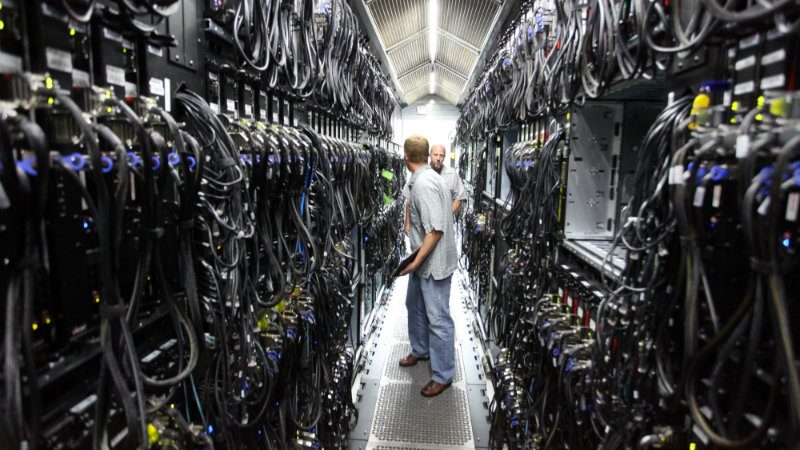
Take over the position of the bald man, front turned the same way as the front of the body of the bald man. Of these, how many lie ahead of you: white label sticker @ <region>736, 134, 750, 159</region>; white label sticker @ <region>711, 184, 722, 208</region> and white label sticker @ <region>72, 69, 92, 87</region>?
3

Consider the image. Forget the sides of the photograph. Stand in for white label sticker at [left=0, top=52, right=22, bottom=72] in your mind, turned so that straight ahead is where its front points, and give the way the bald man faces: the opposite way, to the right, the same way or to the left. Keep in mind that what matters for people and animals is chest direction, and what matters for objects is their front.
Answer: to the right

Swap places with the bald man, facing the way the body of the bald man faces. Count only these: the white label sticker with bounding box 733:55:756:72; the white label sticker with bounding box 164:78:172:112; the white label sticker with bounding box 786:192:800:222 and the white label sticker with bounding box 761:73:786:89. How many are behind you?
0

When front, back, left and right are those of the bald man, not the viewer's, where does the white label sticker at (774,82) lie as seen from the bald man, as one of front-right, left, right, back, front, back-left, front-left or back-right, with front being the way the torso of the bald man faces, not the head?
front

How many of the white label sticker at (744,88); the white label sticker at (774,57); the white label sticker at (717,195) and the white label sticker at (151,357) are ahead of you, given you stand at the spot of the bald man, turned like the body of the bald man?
4

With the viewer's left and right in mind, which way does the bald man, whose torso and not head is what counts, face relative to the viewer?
facing the viewer

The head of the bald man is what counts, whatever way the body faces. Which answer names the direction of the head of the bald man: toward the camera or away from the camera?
toward the camera

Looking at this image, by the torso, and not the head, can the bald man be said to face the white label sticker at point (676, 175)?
yes

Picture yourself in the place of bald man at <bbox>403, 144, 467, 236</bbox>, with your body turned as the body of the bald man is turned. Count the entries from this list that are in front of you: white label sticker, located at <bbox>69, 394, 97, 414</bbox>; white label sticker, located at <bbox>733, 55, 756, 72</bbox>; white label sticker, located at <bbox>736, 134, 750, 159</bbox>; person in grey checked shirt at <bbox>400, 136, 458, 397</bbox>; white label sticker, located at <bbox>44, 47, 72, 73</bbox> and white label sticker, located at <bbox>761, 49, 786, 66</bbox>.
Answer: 6

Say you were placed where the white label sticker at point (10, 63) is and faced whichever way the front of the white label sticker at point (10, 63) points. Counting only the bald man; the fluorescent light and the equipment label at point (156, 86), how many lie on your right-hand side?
0

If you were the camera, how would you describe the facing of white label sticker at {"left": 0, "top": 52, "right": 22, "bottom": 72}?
facing the viewer and to the right of the viewer

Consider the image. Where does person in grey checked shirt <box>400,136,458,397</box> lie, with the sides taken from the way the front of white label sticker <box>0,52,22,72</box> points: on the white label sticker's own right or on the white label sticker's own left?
on the white label sticker's own left
